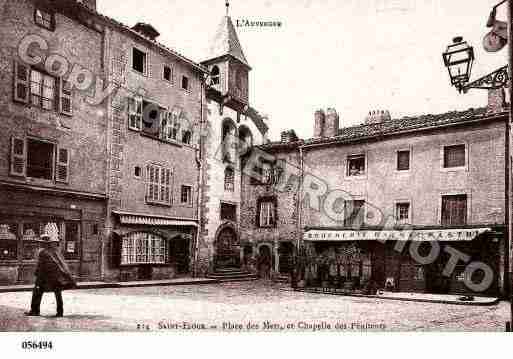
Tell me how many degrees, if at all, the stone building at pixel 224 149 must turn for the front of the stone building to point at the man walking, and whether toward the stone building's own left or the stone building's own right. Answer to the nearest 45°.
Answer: approximately 45° to the stone building's own right

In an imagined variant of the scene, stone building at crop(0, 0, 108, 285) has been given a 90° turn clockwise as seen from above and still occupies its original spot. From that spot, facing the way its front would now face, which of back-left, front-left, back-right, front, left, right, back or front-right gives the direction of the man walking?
front-left

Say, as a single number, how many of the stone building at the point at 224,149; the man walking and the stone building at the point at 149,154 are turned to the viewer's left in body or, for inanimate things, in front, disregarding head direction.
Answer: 1

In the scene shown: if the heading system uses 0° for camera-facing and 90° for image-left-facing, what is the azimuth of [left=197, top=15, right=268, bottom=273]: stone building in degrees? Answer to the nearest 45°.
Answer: approximately 315°

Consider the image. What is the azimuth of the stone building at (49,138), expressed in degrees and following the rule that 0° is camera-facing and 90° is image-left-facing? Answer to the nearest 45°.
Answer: approximately 315°

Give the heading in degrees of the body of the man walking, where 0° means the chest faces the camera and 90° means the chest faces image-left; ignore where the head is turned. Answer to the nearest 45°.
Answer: approximately 90°

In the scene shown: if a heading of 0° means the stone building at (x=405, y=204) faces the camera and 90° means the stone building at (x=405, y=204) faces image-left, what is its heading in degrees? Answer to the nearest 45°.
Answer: approximately 45°
